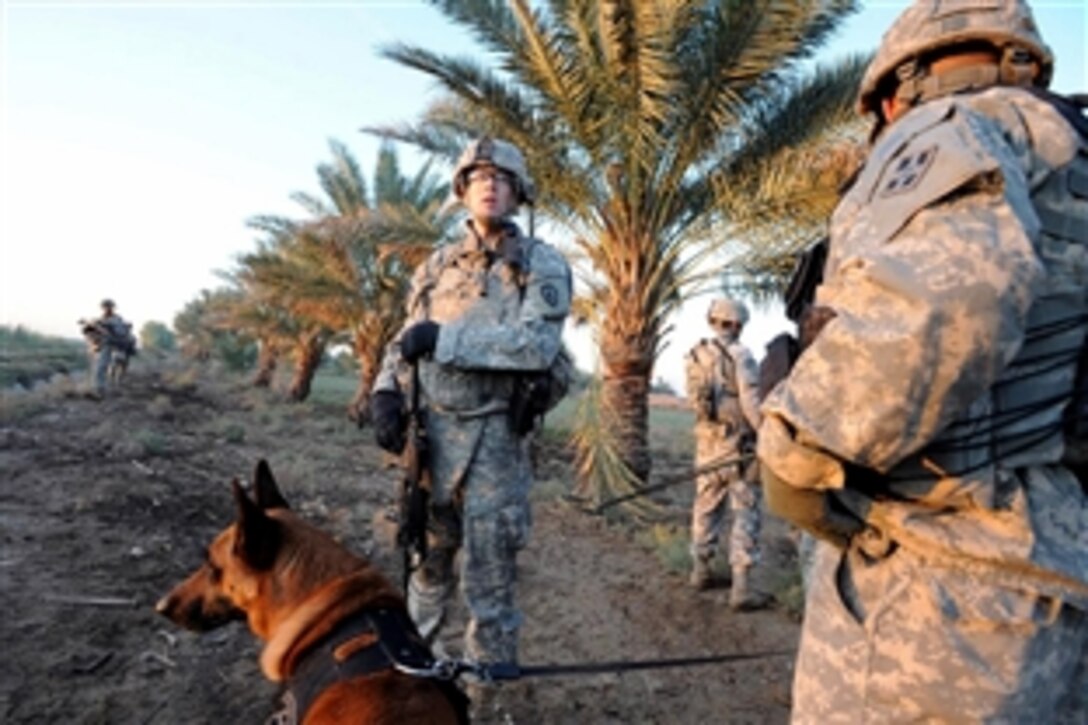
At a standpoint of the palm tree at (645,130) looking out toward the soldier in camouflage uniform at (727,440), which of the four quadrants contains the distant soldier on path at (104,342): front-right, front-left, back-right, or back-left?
back-right

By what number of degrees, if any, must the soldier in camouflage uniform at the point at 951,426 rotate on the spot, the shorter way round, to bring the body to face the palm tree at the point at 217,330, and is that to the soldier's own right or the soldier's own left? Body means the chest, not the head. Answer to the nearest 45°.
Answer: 0° — they already face it

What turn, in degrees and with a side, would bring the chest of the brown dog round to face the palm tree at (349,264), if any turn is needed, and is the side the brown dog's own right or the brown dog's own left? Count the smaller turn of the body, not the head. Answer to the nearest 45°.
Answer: approximately 90° to the brown dog's own right

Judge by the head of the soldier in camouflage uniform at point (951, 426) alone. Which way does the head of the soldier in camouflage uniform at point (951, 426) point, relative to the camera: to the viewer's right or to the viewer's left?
to the viewer's left

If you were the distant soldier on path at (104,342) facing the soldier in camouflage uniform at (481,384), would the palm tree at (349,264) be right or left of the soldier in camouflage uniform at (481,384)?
left

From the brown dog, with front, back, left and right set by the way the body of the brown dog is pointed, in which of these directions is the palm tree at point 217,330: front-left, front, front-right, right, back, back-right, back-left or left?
right

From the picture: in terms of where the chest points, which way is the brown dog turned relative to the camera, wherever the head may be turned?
to the viewer's left

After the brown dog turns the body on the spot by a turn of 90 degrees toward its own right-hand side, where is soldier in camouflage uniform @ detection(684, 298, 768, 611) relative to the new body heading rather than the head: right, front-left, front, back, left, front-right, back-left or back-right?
front-right

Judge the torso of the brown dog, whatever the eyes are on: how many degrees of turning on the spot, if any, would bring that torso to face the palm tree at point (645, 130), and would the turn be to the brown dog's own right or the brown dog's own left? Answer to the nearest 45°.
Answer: approximately 135° to the brown dog's own right

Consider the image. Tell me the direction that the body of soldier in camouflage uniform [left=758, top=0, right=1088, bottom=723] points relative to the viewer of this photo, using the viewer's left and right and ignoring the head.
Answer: facing away from the viewer and to the left of the viewer
